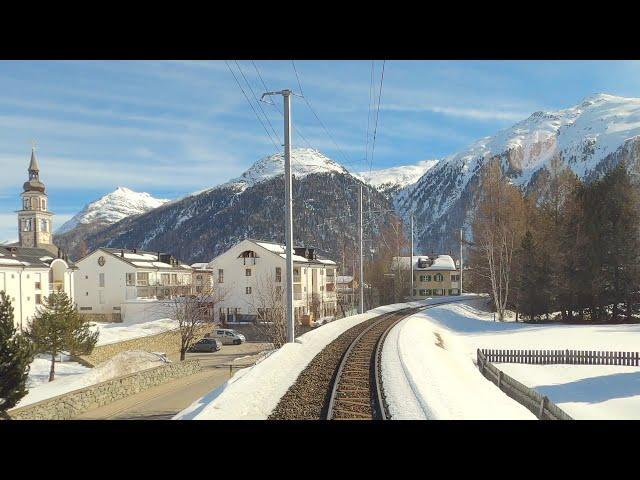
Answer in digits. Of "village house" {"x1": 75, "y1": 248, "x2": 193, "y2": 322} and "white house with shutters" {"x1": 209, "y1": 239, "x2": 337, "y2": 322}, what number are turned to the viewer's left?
0

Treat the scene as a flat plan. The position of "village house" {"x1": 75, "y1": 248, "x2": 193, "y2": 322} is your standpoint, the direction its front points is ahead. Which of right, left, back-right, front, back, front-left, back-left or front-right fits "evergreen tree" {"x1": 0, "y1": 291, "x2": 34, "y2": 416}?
front-right

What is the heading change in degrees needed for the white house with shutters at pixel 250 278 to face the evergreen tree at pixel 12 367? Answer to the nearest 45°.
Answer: approximately 45° to its right

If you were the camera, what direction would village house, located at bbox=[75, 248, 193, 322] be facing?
facing the viewer and to the right of the viewer

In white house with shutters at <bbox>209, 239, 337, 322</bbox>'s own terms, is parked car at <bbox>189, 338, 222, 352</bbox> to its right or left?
on its right
